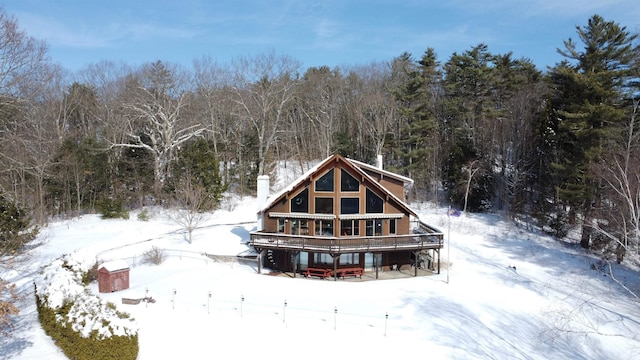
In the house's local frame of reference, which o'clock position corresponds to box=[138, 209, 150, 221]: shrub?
The shrub is roughly at 4 o'clock from the house.

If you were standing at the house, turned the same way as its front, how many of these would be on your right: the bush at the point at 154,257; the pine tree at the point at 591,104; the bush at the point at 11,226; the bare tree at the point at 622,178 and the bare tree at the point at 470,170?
2

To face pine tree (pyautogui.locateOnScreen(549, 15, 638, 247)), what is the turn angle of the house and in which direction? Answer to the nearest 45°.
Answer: approximately 90° to its left

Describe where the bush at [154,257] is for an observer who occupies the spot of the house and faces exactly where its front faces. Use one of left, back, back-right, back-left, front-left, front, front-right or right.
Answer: right

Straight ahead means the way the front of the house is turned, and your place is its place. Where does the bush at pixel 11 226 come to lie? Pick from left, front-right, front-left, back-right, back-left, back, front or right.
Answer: right

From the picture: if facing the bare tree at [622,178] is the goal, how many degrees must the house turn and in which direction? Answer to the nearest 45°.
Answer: approximately 90° to its left

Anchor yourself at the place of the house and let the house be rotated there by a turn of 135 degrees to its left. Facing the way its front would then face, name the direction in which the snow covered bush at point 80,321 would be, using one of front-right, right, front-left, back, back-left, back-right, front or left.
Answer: back

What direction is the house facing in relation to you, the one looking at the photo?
facing the viewer

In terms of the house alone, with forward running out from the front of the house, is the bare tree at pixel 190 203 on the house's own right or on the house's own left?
on the house's own right

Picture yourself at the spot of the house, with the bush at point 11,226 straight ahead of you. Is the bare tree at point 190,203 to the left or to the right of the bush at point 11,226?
right

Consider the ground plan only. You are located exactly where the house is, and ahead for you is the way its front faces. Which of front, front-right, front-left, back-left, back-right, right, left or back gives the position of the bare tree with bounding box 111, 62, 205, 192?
back-right

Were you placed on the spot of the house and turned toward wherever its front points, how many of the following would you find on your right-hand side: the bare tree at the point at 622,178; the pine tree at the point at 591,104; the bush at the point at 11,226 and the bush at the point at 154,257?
2

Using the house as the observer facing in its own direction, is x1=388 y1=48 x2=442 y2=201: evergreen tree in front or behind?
behind

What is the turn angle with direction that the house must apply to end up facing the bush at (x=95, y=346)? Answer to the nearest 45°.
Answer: approximately 45° to its right

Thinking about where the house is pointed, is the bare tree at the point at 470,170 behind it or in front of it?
behind

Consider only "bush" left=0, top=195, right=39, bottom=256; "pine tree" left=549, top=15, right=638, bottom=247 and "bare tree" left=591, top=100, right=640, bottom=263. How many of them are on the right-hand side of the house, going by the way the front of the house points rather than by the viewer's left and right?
1
